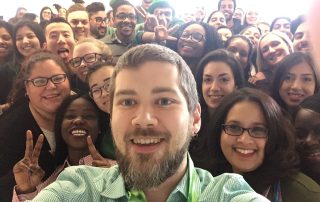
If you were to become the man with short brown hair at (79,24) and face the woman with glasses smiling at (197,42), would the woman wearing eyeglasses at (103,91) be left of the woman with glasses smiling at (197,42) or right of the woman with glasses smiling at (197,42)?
right

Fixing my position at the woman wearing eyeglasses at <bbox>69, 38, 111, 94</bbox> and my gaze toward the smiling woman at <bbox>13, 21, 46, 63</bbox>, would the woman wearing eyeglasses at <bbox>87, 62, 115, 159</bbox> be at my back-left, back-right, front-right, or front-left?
back-left

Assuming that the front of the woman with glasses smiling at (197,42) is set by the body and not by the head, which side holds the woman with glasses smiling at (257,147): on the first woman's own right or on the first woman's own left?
on the first woman's own left

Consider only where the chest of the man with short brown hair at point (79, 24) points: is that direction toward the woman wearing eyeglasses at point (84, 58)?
yes

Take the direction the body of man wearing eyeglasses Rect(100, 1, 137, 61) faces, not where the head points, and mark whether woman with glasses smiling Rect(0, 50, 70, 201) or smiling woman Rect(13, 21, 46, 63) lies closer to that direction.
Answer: the woman with glasses smiling

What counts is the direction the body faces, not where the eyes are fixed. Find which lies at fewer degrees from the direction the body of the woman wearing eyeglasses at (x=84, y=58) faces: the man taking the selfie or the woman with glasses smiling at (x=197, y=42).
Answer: the man taking the selfie

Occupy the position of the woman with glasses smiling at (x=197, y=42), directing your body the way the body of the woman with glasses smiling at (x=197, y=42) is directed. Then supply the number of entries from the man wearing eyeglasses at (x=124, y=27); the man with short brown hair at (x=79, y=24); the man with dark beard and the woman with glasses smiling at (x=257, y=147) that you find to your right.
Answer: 2

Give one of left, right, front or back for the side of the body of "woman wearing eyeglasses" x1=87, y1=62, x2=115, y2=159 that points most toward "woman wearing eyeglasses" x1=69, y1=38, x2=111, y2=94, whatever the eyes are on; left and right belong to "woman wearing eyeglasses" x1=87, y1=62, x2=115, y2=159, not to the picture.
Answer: back
